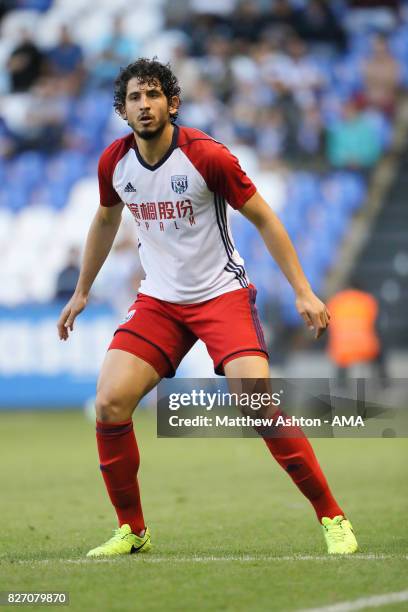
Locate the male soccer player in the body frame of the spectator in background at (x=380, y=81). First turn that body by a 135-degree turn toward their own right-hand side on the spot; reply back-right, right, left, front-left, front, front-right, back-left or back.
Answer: back-left

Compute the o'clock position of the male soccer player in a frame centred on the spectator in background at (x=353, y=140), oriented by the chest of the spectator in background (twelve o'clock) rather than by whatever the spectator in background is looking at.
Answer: The male soccer player is roughly at 12 o'clock from the spectator in background.

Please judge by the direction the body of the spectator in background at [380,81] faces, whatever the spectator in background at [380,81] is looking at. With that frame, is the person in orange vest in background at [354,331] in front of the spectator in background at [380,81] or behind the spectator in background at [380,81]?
in front

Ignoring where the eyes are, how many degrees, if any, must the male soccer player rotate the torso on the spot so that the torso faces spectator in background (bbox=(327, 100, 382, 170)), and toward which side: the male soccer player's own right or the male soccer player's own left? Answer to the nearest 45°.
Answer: approximately 135° to the male soccer player's own right

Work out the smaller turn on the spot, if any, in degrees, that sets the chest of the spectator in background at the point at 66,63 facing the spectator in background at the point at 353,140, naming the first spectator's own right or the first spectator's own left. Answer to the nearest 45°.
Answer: approximately 45° to the first spectator's own left

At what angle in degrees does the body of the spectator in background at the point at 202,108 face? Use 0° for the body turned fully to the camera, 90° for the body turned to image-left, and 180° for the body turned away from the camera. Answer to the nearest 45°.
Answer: approximately 0°

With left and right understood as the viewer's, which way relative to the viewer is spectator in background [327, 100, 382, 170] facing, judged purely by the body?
facing the viewer

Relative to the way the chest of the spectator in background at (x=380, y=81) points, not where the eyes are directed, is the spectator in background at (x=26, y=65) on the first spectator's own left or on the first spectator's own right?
on the first spectator's own right

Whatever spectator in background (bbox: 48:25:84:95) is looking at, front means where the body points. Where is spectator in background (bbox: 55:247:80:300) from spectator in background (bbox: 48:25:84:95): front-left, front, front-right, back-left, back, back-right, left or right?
front

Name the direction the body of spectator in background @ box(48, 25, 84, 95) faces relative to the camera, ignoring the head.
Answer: toward the camera

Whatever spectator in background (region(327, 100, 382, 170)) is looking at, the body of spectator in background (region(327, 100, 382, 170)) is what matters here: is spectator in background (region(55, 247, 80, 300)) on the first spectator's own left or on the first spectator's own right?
on the first spectator's own right

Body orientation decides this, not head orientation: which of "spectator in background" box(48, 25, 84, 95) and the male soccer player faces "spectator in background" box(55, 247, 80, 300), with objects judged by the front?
"spectator in background" box(48, 25, 84, 95)

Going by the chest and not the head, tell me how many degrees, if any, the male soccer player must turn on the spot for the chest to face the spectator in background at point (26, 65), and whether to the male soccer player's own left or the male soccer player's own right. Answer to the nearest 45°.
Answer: approximately 135° to the male soccer player's own right

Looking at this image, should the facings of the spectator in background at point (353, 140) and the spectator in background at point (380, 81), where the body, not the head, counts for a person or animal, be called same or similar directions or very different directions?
same or similar directions
